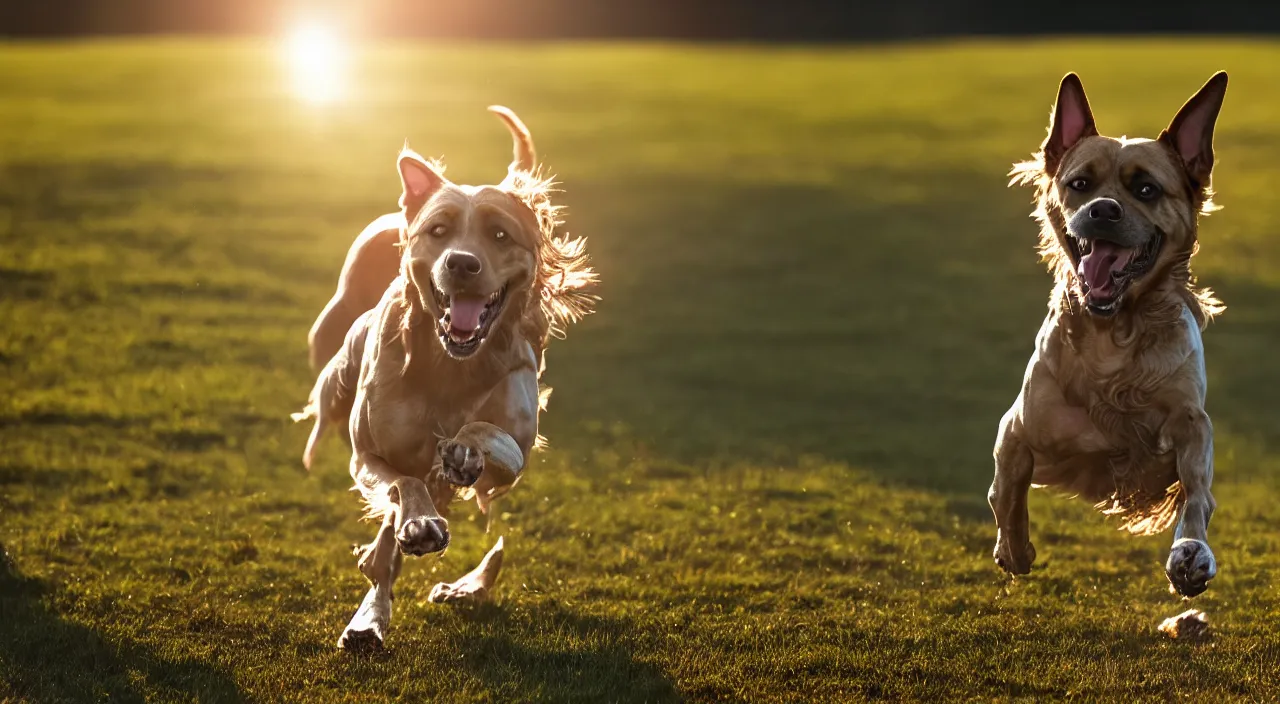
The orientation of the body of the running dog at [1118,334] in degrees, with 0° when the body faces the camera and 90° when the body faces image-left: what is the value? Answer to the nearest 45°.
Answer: approximately 0°

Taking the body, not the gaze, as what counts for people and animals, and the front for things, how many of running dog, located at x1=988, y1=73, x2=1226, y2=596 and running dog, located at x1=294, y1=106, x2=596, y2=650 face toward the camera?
2

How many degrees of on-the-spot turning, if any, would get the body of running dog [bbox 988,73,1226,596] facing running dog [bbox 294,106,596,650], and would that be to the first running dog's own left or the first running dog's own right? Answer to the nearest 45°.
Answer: approximately 90° to the first running dog's own right

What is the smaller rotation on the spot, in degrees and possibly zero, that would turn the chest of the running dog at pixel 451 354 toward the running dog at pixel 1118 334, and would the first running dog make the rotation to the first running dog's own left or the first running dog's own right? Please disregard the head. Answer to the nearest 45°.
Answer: approximately 90° to the first running dog's own left
